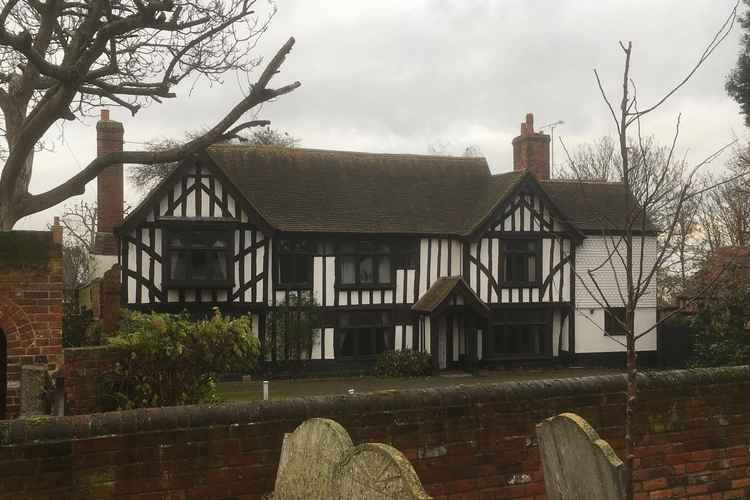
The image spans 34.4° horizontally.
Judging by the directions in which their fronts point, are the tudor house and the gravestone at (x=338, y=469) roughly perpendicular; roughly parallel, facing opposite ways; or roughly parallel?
roughly parallel

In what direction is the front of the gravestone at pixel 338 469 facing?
toward the camera

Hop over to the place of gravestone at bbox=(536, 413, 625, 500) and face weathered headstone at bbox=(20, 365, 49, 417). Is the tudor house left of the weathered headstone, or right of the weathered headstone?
right

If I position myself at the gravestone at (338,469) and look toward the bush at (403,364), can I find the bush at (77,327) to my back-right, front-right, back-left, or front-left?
front-left

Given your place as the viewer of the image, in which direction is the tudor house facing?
facing the viewer

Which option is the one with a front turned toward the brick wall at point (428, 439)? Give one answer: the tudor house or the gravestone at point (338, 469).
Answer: the tudor house

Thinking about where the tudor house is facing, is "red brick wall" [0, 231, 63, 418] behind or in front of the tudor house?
in front

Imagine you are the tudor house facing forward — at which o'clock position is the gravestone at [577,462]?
The gravestone is roughly at 12 o'clock from the tudor house.

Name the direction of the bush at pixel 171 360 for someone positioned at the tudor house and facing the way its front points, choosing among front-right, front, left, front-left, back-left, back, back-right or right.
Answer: front

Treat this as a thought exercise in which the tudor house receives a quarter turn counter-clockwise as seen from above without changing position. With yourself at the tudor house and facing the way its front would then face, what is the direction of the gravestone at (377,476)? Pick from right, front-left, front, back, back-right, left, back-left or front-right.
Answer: right
